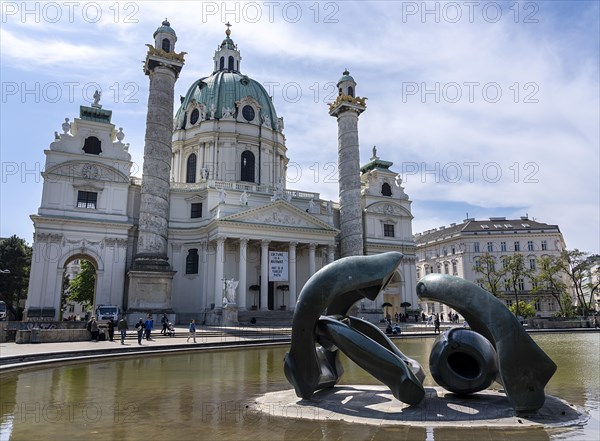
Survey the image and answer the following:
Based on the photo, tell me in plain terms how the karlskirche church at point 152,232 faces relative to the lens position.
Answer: facing the viewer and to the right of the viewer
